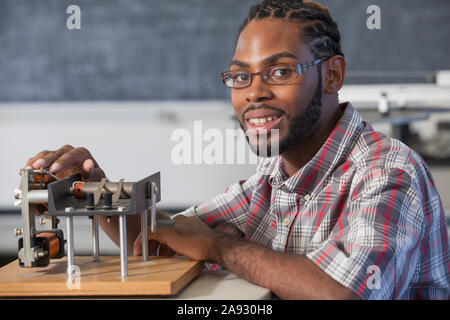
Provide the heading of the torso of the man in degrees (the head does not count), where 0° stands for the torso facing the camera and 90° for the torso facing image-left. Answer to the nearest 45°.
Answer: approximately 45°
